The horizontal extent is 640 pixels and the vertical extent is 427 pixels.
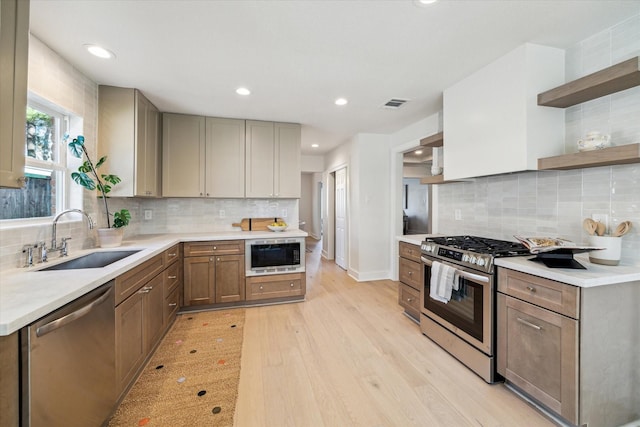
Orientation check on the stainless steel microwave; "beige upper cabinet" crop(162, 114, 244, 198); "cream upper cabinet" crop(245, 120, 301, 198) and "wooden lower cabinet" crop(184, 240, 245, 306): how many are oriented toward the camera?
4

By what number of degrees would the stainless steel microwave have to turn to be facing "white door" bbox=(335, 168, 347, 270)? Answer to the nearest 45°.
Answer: approximately 135° to its left

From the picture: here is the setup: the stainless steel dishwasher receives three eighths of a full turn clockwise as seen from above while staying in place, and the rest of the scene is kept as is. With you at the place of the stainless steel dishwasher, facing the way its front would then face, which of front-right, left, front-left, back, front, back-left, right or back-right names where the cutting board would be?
back-right

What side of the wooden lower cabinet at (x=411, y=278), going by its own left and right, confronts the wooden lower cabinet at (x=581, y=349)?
left

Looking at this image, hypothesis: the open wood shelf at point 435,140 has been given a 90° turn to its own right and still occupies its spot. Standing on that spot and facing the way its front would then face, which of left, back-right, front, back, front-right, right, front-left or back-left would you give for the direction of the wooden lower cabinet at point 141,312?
left

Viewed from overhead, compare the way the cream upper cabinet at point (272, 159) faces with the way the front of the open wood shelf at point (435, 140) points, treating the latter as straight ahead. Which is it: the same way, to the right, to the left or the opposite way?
to the left

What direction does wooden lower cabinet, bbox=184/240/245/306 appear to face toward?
toward the camera

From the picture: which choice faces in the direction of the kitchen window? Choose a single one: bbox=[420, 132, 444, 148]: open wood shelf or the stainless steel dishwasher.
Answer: the open wood shelf

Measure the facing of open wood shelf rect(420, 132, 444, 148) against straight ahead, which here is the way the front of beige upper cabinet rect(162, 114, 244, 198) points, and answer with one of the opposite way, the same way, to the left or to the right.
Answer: to the right

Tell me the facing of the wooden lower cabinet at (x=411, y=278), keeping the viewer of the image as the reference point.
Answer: facing the viewer and to the left of the viewer

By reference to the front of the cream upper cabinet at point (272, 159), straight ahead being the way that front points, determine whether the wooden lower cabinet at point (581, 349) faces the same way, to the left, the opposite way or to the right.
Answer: to the right

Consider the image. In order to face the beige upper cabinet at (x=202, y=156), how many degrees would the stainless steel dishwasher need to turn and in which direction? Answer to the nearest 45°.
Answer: approximately 90° to its left

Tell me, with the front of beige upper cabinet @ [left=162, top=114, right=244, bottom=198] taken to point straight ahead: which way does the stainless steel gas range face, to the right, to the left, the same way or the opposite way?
to the right

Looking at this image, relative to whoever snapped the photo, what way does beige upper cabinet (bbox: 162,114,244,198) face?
facing the viewer

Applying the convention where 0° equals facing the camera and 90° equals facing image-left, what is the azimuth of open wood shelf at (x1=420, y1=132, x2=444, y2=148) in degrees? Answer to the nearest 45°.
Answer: approximately 45°

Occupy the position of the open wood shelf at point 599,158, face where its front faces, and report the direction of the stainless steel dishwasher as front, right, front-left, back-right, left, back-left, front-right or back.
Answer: front

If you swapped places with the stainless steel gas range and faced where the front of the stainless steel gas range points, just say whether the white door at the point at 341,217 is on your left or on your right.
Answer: on your right

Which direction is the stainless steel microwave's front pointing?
toward the camera
